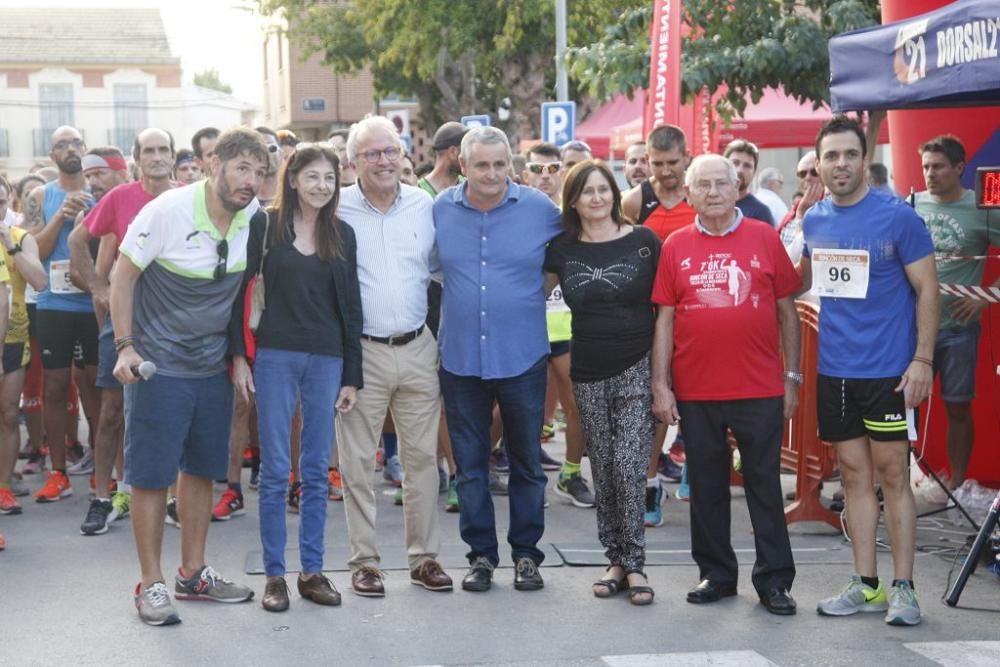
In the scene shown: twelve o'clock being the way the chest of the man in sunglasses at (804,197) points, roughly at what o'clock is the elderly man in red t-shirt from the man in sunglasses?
The elderly man in red t-shirt is roughly at 12 o'clock from the man in sunglasses.

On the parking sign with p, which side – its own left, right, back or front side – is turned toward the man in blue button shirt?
front

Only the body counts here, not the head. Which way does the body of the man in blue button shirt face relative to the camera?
toward the camera

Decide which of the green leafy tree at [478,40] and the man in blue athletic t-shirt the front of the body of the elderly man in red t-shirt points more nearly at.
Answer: the man in blue athletic t-shirt

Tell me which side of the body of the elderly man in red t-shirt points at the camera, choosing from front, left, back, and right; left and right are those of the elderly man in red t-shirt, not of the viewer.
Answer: front

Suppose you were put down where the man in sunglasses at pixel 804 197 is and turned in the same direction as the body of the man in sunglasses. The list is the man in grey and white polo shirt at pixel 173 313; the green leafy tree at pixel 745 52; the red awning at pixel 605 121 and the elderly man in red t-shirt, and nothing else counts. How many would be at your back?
2

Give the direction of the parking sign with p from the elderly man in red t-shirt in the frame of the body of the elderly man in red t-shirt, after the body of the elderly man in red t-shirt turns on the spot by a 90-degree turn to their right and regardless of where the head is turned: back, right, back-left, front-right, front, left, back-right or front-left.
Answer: right

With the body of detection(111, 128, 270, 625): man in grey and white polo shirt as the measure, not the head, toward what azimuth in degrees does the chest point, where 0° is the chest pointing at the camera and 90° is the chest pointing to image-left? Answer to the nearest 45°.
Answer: approximately 315°

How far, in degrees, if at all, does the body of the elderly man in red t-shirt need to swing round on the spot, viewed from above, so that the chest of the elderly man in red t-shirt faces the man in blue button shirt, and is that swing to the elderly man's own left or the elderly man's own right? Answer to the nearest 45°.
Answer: approximately 90° to the elderly man's own right

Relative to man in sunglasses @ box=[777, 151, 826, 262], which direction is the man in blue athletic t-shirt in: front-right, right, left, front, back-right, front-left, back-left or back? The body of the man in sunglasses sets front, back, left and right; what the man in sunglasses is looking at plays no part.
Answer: front

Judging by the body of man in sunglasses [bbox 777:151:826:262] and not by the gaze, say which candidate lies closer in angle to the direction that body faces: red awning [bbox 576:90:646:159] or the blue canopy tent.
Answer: the blue canopy tent

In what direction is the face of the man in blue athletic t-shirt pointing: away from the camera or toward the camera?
toward the camera

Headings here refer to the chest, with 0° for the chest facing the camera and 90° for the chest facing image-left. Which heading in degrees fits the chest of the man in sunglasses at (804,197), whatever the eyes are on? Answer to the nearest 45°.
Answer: approximately 0°

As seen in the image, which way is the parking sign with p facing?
toward the camera

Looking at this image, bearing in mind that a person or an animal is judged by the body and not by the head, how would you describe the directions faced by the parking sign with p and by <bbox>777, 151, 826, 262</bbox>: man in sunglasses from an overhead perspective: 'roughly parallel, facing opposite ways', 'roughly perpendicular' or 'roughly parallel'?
roughly parallel

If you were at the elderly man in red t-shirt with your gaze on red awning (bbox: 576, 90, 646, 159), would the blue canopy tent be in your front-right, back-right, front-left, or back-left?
front-right
